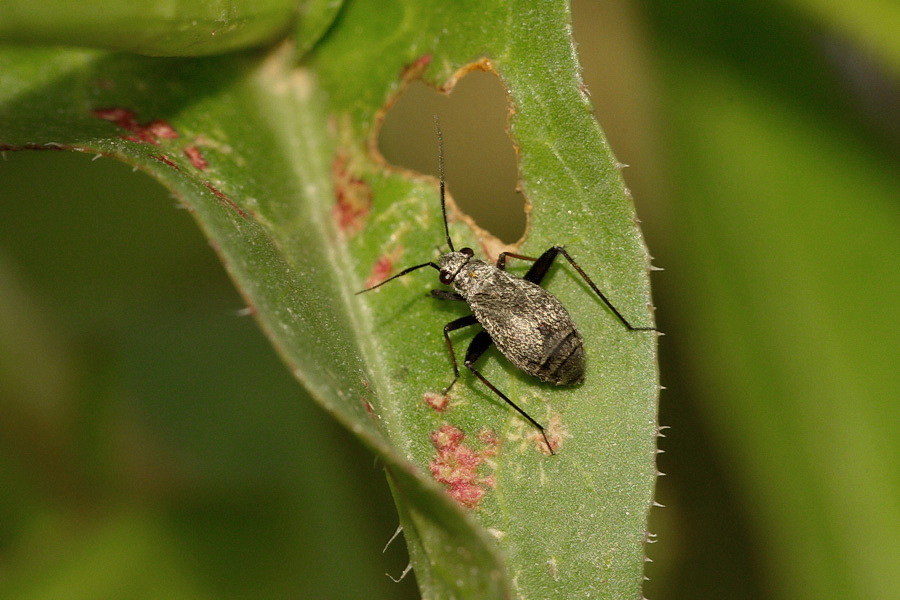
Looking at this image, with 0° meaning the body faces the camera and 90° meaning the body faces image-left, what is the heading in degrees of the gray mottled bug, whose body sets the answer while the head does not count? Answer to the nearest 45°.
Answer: approximately 135°
